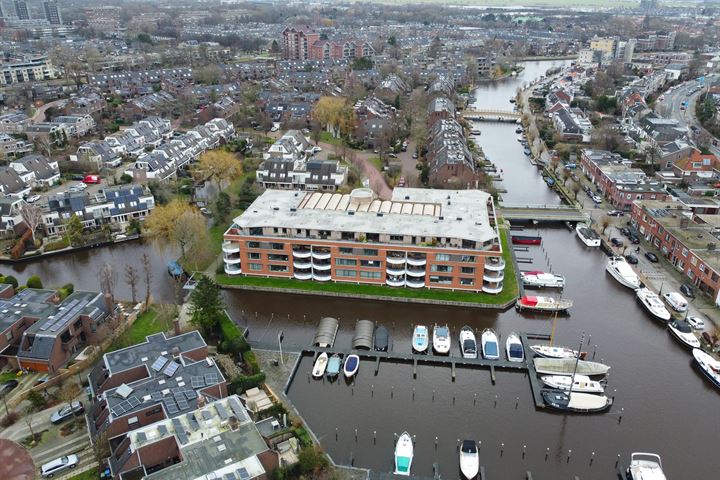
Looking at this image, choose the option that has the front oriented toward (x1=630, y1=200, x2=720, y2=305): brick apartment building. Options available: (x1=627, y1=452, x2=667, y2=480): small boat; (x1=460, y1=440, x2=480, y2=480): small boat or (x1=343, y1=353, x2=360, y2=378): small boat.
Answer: (x1=627, y1=452, x2=667, y2=480): small boat

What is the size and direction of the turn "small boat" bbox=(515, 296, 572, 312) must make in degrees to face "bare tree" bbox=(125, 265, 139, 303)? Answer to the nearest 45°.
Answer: approximately 180°

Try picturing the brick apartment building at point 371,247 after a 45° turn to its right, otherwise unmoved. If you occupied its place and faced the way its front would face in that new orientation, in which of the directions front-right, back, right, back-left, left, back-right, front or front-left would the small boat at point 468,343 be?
left

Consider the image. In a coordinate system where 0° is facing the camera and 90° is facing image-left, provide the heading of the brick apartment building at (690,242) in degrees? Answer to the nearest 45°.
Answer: approximately 45°

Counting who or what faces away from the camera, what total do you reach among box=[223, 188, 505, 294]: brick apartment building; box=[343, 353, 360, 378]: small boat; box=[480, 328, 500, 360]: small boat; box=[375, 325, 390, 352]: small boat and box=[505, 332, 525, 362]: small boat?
3

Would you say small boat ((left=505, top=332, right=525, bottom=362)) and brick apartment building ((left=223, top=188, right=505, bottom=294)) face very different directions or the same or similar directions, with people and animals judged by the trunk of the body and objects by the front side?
very different directions

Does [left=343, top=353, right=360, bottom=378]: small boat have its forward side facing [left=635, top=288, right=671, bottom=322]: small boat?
no

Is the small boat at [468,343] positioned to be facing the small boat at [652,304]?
no

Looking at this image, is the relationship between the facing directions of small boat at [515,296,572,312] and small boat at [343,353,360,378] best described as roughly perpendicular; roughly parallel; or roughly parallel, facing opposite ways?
roughly perpendicular

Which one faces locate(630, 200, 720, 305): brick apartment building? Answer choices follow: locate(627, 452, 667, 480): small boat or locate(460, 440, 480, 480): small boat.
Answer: locate(627, 452, 667, 480): small boat

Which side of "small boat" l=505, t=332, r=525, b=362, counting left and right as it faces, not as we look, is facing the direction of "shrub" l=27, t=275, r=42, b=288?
left

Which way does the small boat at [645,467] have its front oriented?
away from the camera

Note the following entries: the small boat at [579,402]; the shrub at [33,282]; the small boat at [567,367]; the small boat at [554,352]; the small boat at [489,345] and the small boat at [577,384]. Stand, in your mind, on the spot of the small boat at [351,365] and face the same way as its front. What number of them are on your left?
5

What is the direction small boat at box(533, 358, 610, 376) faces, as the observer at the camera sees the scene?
facing to the right of the viewer

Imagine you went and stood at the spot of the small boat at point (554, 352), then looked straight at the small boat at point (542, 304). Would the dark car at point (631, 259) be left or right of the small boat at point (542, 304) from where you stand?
right

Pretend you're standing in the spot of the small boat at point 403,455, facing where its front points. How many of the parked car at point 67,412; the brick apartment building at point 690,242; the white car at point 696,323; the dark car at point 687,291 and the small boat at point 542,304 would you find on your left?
1

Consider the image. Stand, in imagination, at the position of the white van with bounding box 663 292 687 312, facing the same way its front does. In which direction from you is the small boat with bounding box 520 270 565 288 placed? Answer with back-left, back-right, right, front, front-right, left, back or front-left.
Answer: back-right

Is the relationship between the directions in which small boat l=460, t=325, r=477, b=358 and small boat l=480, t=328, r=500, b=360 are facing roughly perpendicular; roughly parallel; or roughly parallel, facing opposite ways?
roughly parallel

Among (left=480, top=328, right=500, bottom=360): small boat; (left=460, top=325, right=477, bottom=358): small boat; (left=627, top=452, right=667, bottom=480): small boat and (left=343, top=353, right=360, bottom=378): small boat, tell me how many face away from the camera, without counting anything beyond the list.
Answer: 3

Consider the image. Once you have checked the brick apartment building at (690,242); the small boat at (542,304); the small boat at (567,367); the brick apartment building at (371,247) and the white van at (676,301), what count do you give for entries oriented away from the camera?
0

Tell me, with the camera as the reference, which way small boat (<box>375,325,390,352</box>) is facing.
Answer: facing away from the viewer
